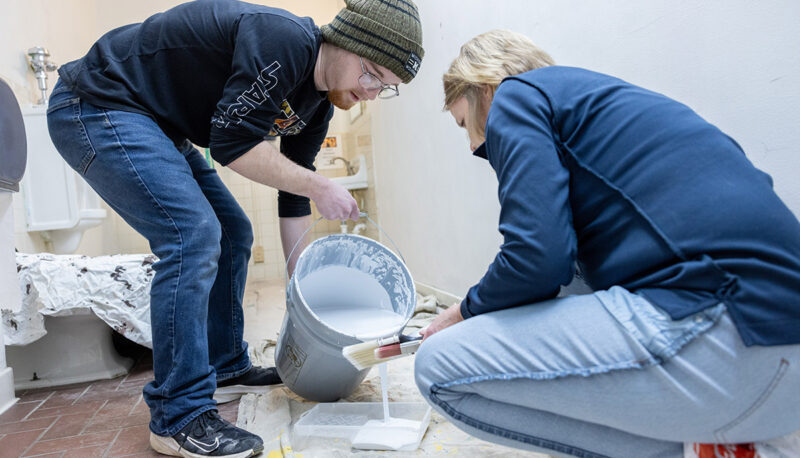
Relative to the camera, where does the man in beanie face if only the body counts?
to the viewer's right

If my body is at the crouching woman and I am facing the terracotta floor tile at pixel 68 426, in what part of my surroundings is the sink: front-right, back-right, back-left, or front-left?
front-right

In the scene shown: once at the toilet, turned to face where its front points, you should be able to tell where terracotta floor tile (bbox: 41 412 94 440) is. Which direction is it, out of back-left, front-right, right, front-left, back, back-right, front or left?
right

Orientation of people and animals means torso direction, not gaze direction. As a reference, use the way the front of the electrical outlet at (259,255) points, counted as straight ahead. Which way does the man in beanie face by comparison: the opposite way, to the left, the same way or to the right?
to the left

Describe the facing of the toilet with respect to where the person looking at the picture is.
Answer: facing to the right of the viewer

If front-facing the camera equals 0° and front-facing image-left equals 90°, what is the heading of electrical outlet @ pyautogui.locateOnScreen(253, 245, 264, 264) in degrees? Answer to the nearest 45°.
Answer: approximately 0°

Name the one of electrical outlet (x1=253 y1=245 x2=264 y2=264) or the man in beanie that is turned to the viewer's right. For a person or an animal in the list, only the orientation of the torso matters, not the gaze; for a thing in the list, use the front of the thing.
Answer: the man in beanie

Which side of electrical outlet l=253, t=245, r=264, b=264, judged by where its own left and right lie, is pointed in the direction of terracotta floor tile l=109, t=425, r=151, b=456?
front

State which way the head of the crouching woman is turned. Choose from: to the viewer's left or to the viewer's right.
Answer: to the viewer's left
